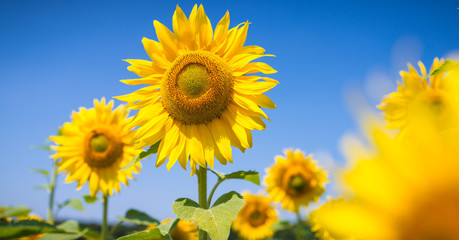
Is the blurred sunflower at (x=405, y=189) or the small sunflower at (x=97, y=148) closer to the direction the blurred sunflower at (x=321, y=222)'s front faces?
the blurred sunflower

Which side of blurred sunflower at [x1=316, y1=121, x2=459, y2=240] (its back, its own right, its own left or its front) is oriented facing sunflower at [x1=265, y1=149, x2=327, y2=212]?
back

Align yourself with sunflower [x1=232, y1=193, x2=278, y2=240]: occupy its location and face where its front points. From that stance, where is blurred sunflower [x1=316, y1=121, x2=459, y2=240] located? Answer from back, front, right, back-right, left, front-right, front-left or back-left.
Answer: front

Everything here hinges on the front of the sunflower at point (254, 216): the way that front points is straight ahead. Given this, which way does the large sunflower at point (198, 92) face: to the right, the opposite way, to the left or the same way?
the same way

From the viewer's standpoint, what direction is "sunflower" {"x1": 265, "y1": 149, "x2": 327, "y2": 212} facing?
toward the camera

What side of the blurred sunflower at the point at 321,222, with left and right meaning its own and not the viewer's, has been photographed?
front

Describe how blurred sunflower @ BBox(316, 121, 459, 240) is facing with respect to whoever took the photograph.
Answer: facing the viewer

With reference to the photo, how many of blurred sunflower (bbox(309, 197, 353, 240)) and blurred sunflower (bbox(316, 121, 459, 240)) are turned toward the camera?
2

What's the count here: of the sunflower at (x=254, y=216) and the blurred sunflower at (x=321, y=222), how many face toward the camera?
2

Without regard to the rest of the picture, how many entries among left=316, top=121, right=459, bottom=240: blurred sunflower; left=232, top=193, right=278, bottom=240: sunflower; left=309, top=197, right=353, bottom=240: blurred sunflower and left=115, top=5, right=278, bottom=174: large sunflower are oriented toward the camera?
4

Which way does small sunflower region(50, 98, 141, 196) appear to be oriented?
toward the camera
